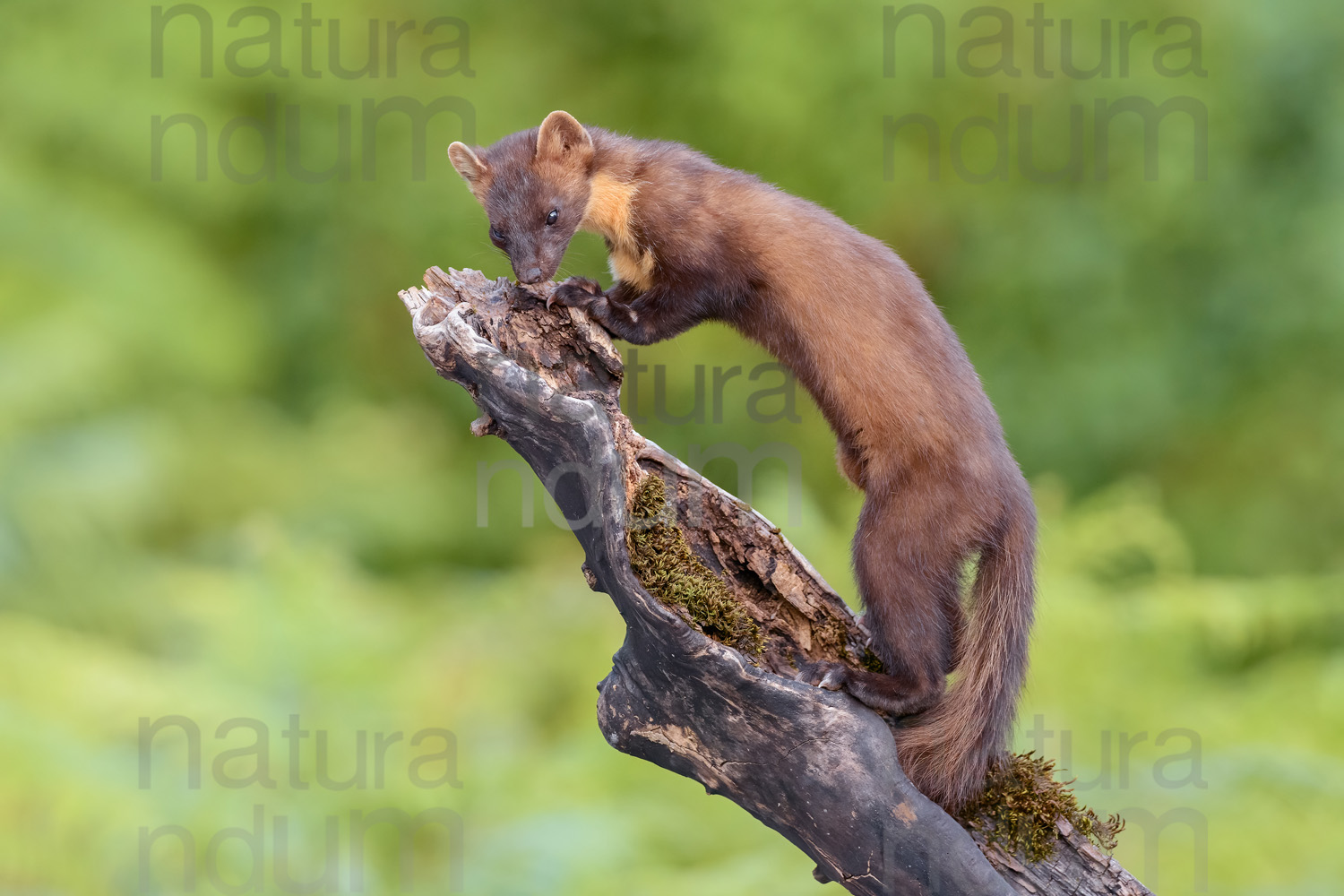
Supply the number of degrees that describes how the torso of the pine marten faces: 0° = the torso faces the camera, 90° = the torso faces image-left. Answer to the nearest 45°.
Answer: approximately 90°
